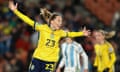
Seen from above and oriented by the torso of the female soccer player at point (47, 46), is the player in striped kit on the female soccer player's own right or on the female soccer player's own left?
on the female soccer player's own left

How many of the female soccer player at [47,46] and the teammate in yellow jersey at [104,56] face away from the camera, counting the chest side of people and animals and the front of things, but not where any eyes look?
0

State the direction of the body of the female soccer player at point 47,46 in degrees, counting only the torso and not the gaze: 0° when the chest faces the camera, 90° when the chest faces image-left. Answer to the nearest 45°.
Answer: approximately 315°

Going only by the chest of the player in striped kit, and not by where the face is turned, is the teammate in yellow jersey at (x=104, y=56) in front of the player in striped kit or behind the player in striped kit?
behind

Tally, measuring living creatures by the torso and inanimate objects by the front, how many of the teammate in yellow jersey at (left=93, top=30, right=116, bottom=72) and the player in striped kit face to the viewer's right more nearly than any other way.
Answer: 0

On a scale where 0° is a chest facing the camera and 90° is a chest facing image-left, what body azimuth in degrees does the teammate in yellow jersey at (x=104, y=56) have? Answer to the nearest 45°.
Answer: approximately 45°
